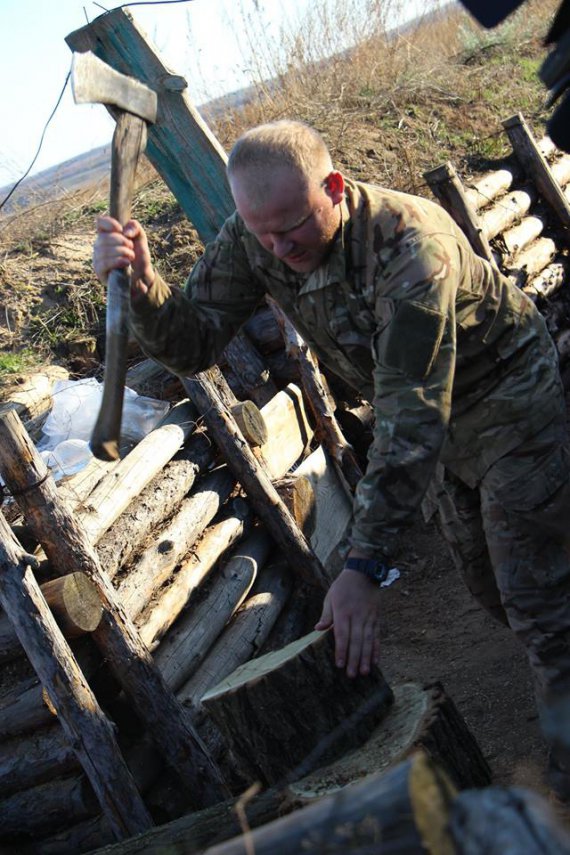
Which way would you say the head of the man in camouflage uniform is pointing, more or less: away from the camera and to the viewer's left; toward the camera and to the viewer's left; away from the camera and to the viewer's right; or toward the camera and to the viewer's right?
toward the camera and to the viewer's left

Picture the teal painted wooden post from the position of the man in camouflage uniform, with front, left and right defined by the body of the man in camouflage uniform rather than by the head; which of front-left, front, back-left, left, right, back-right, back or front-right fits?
back-right

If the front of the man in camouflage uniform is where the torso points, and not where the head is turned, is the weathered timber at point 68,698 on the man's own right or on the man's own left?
on the man's own right

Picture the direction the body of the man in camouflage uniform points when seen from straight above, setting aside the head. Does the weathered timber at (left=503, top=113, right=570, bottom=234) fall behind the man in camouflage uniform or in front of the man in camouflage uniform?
behind

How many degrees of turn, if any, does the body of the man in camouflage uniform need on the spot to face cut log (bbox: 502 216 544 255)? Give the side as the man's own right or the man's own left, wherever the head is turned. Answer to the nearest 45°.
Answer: approximately 135° to the man's own right

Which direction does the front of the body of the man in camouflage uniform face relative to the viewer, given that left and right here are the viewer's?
facing the viewer and to the left of the viewer

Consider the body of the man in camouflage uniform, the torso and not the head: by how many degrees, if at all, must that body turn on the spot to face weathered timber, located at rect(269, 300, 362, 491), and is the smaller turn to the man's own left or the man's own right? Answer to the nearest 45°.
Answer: approximately 135° to the man's own right

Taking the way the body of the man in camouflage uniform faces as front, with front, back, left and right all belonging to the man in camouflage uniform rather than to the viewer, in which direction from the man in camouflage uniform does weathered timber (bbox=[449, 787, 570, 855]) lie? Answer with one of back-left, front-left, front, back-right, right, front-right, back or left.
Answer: front-left

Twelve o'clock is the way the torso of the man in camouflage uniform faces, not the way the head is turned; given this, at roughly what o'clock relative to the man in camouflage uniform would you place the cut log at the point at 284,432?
The cut log is roughly at 4 o'clock from the man in camouflage uniform.

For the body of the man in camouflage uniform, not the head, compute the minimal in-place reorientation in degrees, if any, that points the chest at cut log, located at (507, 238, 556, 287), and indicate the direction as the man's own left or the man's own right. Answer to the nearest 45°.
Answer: approximately 135° to the man's own right

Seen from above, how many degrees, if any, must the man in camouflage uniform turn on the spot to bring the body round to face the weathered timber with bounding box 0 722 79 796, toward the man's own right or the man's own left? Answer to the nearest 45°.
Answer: approximately 45° to the man's own right
